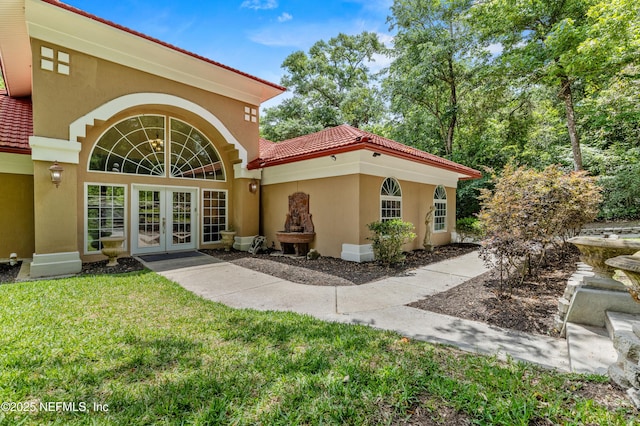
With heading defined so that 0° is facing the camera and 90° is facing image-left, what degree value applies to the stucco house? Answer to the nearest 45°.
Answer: approximately 315°

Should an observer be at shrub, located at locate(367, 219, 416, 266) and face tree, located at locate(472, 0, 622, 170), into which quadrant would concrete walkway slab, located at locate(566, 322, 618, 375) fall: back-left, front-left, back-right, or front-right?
back-right

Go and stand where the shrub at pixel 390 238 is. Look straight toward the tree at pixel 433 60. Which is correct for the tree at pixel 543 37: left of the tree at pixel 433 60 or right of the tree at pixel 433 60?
right

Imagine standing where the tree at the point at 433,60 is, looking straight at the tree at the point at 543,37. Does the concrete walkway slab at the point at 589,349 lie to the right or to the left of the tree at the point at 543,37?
right

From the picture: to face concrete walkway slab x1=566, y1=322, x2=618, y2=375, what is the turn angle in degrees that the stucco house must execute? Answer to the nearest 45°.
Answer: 0° — it already faces it

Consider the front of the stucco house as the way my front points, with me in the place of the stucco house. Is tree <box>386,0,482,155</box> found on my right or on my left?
on my left
